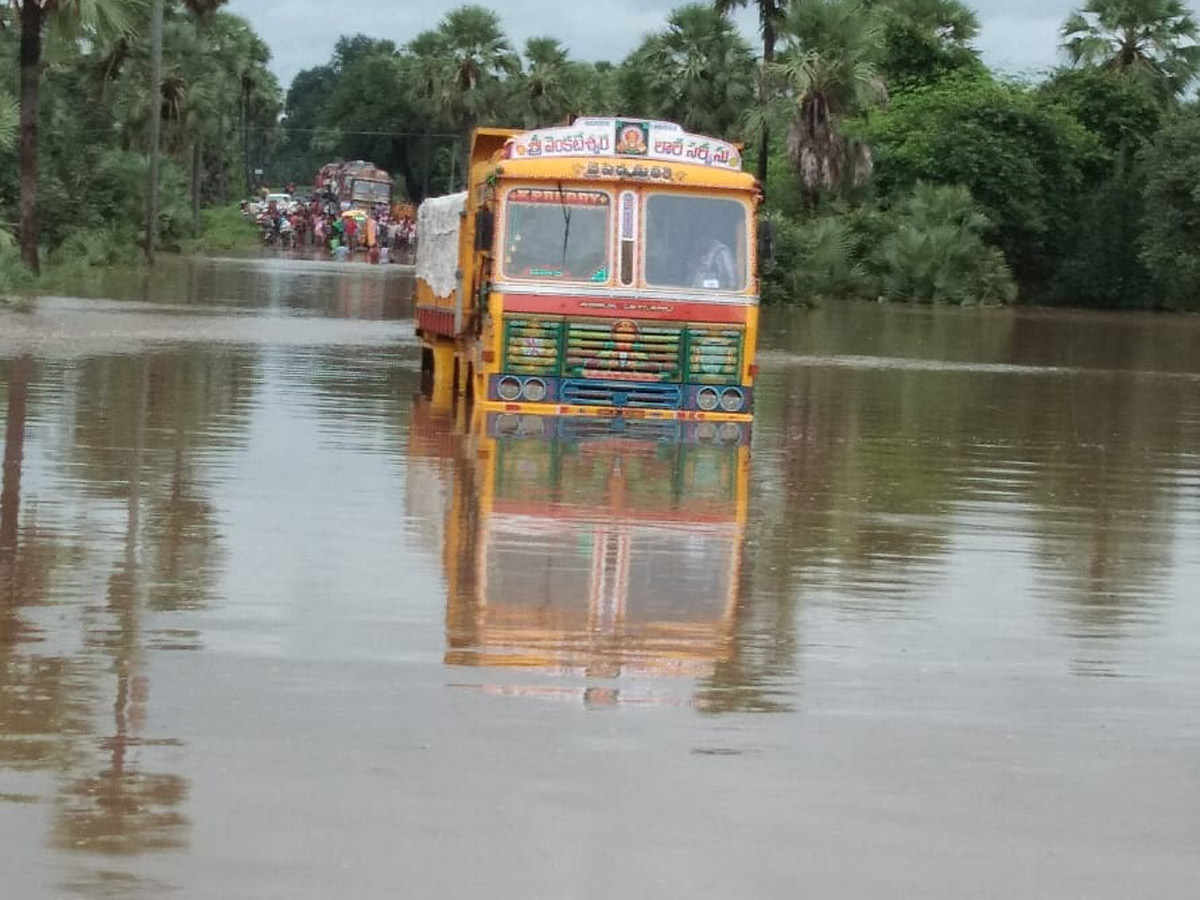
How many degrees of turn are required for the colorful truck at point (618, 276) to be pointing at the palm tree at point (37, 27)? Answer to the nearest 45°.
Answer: approximately 135° to its right

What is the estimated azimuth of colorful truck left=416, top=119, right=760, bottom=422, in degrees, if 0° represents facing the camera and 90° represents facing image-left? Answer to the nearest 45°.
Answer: approximately 0°
